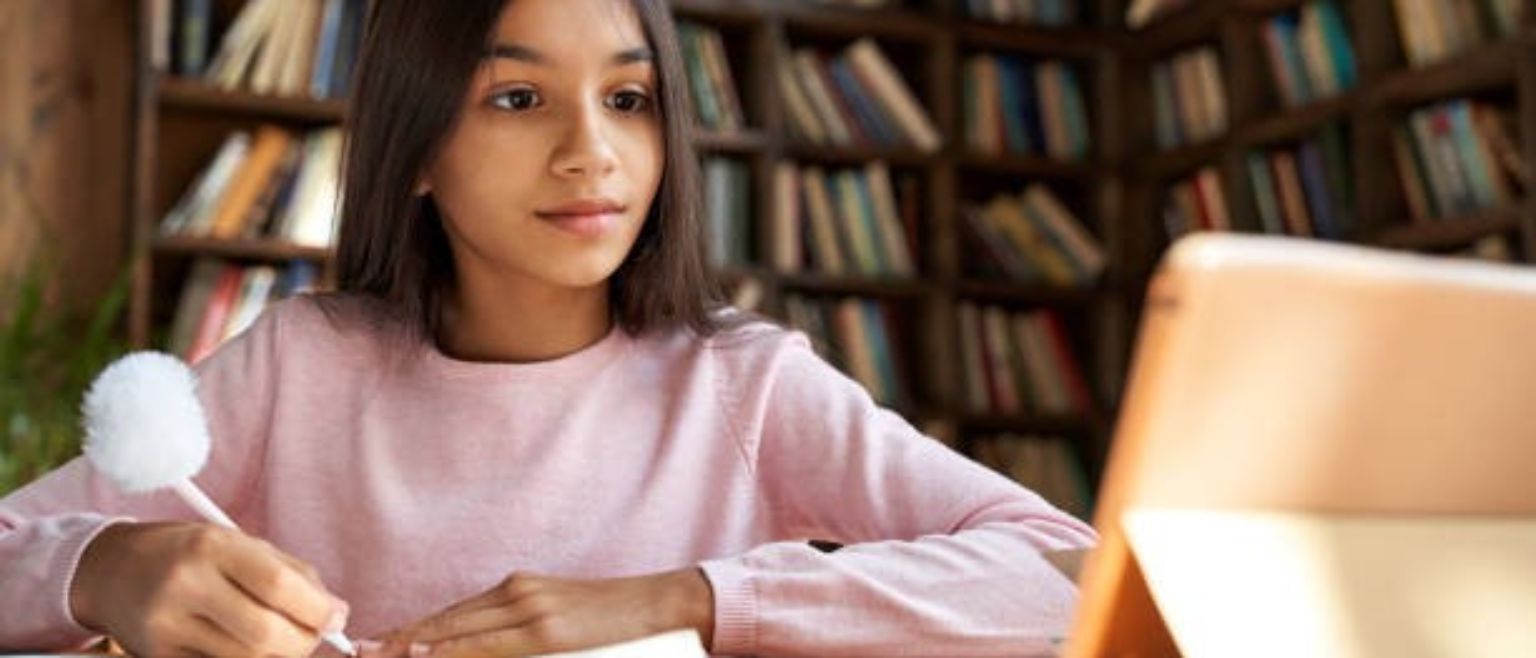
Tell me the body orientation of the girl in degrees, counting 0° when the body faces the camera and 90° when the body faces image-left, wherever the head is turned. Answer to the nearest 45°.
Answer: approximately 0°

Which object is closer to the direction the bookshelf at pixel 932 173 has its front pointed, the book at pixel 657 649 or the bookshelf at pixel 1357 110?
the book

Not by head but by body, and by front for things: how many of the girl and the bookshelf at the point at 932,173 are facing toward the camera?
2

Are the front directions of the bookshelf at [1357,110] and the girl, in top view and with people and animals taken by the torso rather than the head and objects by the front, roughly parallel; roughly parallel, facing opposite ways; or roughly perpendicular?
roughly perpendicular

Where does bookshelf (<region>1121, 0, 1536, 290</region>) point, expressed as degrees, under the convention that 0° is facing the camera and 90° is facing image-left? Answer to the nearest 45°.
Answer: approximately 45°

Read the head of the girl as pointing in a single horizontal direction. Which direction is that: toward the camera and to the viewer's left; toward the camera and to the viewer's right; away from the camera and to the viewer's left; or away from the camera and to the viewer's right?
toward the camera and to the viewer's right

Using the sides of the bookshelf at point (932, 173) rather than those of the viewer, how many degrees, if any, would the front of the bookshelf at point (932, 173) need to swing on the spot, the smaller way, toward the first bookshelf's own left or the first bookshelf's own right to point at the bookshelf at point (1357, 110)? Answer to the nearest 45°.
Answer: approximately 45° to the first bookshelf's own left

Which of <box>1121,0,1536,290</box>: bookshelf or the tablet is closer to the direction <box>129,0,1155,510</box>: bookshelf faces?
the tablet
